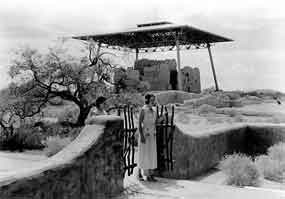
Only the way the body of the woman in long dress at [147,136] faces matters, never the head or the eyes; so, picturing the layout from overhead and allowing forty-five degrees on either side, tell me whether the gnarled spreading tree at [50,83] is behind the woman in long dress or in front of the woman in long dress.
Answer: behind

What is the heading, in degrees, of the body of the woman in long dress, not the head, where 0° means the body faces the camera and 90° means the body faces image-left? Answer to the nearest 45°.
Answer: approximately 315°

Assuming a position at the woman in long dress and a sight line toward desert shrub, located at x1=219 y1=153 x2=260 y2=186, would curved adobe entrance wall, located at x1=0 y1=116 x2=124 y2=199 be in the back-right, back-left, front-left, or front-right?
back-right

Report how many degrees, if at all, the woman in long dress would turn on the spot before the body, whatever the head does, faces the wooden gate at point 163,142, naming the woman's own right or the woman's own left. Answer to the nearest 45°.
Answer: approximately 90° to the woman's own left

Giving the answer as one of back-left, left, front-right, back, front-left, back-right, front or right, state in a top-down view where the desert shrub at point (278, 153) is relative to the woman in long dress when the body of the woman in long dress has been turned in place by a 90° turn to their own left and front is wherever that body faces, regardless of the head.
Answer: front

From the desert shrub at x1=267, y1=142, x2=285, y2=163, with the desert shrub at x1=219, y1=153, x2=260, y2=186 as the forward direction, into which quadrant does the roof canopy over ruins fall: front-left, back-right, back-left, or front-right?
back-right

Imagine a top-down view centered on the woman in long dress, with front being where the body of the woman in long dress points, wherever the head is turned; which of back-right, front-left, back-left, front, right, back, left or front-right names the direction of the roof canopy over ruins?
back-left

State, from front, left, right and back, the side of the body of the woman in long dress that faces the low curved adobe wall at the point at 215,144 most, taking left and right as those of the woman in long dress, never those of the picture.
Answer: left

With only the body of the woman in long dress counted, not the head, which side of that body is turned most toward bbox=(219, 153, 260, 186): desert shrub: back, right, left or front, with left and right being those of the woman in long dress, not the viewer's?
left

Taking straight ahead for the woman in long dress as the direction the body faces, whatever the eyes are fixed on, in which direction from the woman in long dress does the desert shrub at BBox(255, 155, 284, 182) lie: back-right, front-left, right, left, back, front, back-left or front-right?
left

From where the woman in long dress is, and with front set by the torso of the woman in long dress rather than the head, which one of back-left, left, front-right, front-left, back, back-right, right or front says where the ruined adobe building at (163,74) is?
back-left
